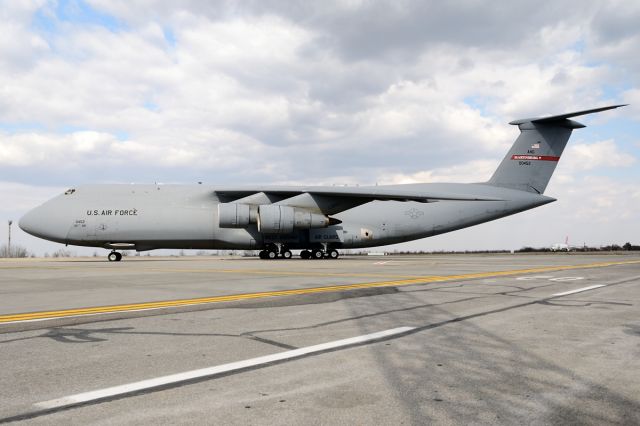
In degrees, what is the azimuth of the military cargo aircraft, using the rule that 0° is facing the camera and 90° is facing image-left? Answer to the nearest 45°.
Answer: approximately 90°
